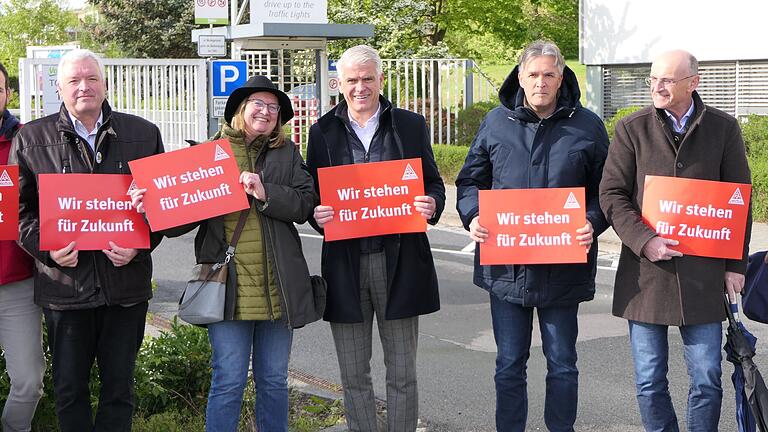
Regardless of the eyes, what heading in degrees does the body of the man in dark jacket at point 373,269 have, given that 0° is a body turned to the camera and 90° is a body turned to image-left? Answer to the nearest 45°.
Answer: approximately 0°

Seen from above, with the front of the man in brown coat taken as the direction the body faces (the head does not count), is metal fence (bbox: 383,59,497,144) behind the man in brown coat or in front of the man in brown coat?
behind

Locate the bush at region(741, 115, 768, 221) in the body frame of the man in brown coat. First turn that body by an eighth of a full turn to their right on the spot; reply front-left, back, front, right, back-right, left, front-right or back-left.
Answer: back-right

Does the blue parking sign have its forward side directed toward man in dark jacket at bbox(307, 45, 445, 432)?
yes

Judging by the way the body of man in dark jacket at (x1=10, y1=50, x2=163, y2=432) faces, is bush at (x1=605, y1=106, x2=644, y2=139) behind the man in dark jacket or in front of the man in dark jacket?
behind

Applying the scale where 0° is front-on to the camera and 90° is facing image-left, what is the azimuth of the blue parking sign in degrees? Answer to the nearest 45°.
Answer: approximately 0°

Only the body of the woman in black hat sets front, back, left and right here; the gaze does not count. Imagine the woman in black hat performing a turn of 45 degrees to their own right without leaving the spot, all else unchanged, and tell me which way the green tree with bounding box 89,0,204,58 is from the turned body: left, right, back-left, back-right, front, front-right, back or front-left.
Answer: back-right
